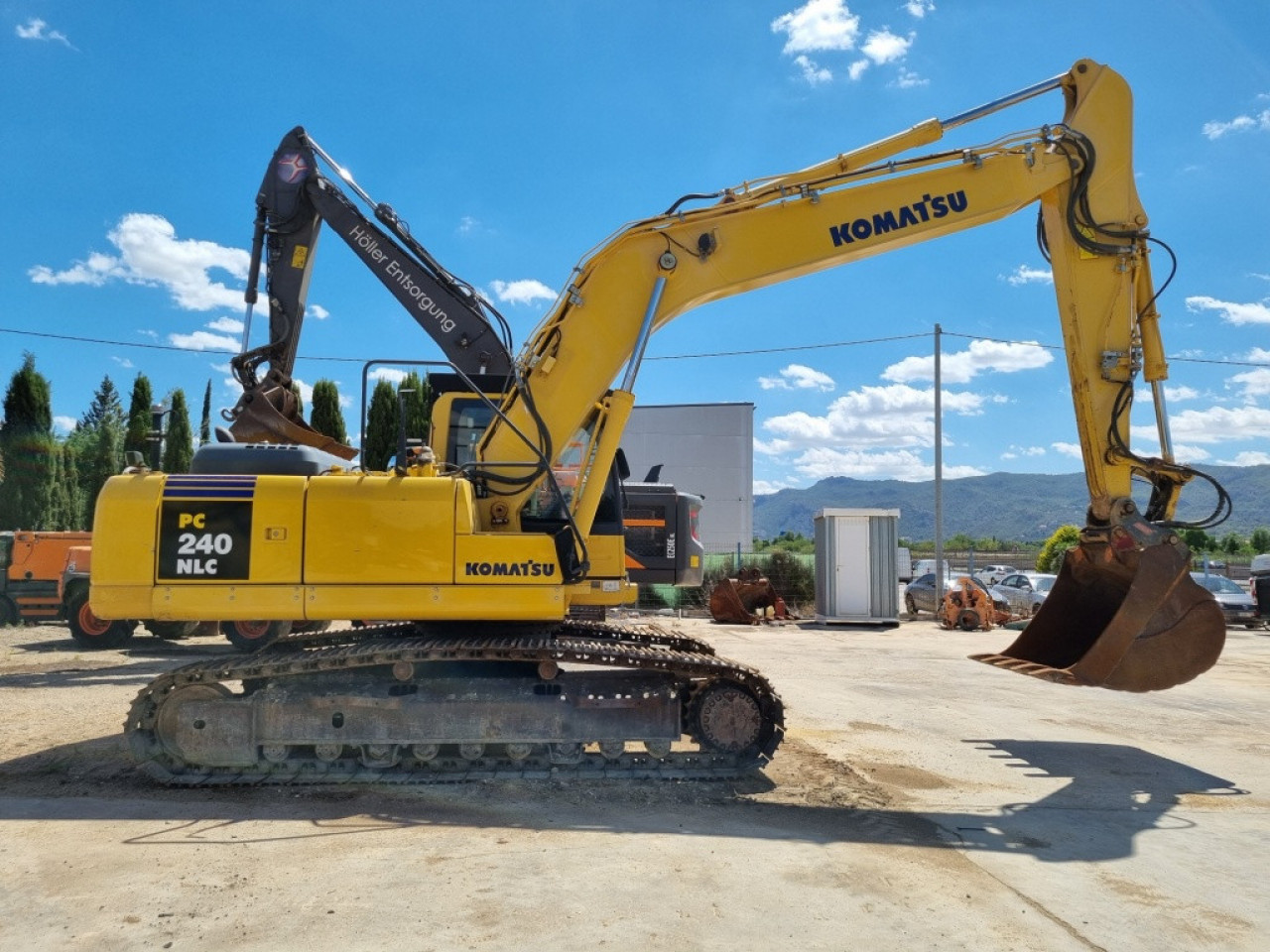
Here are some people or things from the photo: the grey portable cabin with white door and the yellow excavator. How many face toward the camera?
1

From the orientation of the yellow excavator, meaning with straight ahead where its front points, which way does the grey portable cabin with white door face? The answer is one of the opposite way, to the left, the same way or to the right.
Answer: to the right

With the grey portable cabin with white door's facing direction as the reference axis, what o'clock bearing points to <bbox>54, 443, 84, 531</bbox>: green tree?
The green tree is roughly at 3 o'clock from the grey portable cabin with white door.

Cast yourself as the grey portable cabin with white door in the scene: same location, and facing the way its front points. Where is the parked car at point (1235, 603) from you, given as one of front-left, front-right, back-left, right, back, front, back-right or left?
left

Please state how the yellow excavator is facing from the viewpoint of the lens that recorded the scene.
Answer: facing to the right of the viewer

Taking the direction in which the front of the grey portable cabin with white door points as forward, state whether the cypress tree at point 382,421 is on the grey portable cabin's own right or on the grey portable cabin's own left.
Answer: on the grey portable cabin's own right

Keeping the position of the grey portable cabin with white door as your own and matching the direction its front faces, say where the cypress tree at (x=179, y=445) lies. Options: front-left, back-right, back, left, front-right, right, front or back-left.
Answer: right

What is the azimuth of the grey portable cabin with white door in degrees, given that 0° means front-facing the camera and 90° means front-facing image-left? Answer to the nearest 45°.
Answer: approximately 0°
